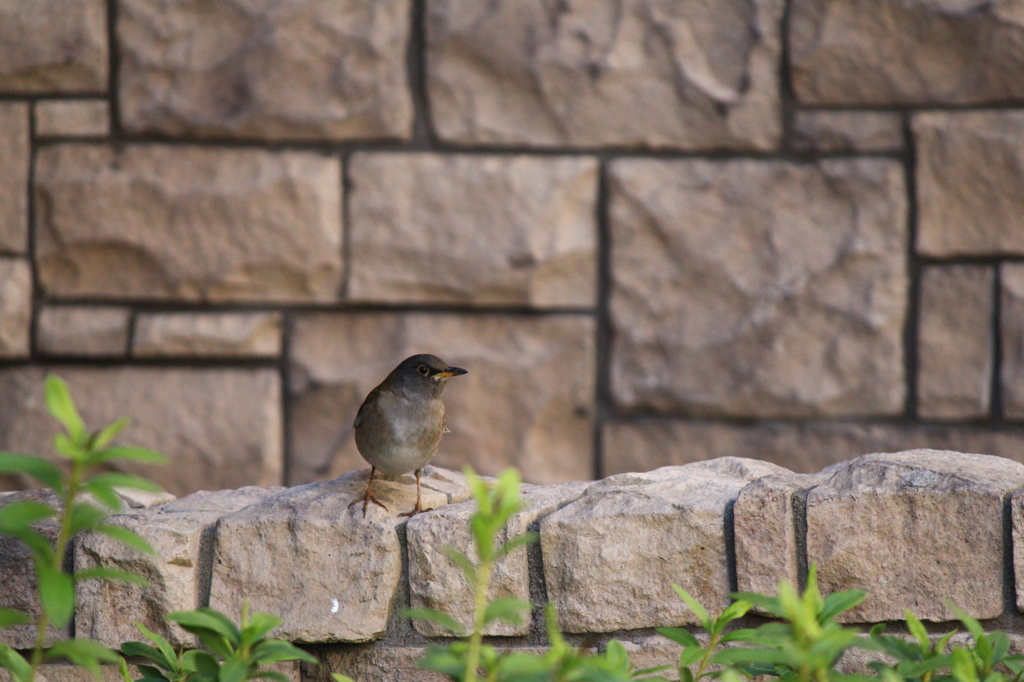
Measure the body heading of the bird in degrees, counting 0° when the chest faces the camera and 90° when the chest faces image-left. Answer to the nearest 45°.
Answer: approximately 315°

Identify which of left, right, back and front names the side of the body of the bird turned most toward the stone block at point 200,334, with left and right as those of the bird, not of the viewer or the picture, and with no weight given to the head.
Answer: back

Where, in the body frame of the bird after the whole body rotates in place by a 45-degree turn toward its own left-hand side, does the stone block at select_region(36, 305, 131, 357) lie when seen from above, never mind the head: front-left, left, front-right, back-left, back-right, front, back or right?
back-left

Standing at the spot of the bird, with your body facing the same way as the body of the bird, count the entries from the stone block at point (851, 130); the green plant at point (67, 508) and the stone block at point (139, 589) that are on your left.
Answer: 1

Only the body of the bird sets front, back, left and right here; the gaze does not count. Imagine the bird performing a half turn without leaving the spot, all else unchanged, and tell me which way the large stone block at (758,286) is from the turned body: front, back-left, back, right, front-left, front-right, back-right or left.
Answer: right

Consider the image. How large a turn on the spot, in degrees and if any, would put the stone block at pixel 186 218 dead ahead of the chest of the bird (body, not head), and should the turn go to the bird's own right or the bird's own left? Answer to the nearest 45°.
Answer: approximately 180°

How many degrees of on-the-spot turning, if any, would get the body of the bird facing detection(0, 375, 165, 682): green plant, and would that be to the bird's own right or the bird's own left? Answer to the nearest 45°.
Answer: approximately 45° to the bird's own right

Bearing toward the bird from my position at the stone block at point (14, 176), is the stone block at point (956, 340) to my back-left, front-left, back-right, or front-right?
front-left

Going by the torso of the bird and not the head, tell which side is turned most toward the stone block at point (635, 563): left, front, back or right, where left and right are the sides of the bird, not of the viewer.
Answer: left

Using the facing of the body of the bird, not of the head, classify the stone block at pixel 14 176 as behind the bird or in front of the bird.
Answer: behind

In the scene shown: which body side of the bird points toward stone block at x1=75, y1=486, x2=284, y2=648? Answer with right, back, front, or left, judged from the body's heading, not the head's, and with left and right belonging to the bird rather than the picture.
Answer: right

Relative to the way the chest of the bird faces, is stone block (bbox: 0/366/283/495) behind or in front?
behind
